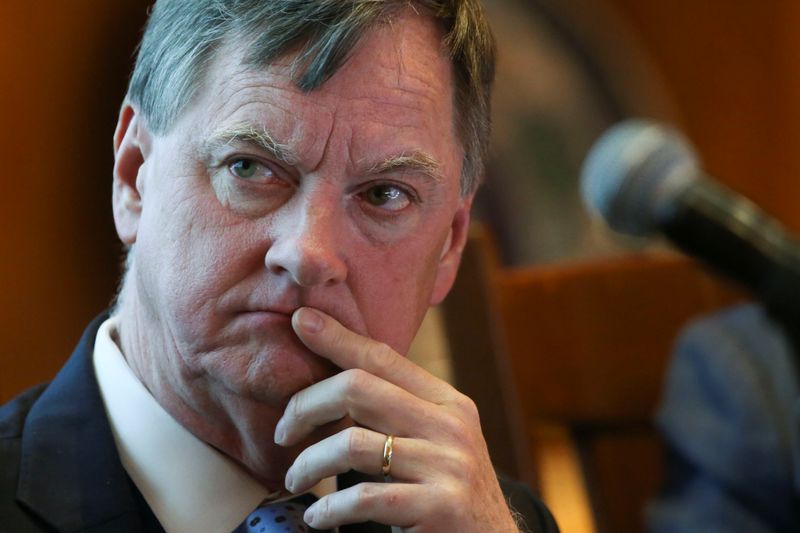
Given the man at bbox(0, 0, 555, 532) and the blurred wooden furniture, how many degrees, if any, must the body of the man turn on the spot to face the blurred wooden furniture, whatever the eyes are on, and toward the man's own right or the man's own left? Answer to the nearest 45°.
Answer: approximately 135° to the man's own left

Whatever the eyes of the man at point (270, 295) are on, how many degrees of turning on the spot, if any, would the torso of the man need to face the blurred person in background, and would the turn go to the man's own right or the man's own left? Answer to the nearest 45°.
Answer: approximately 135° to the man's own left

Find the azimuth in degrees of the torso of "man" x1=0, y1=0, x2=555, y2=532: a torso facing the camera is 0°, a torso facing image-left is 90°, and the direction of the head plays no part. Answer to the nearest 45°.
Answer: approximately 0°
